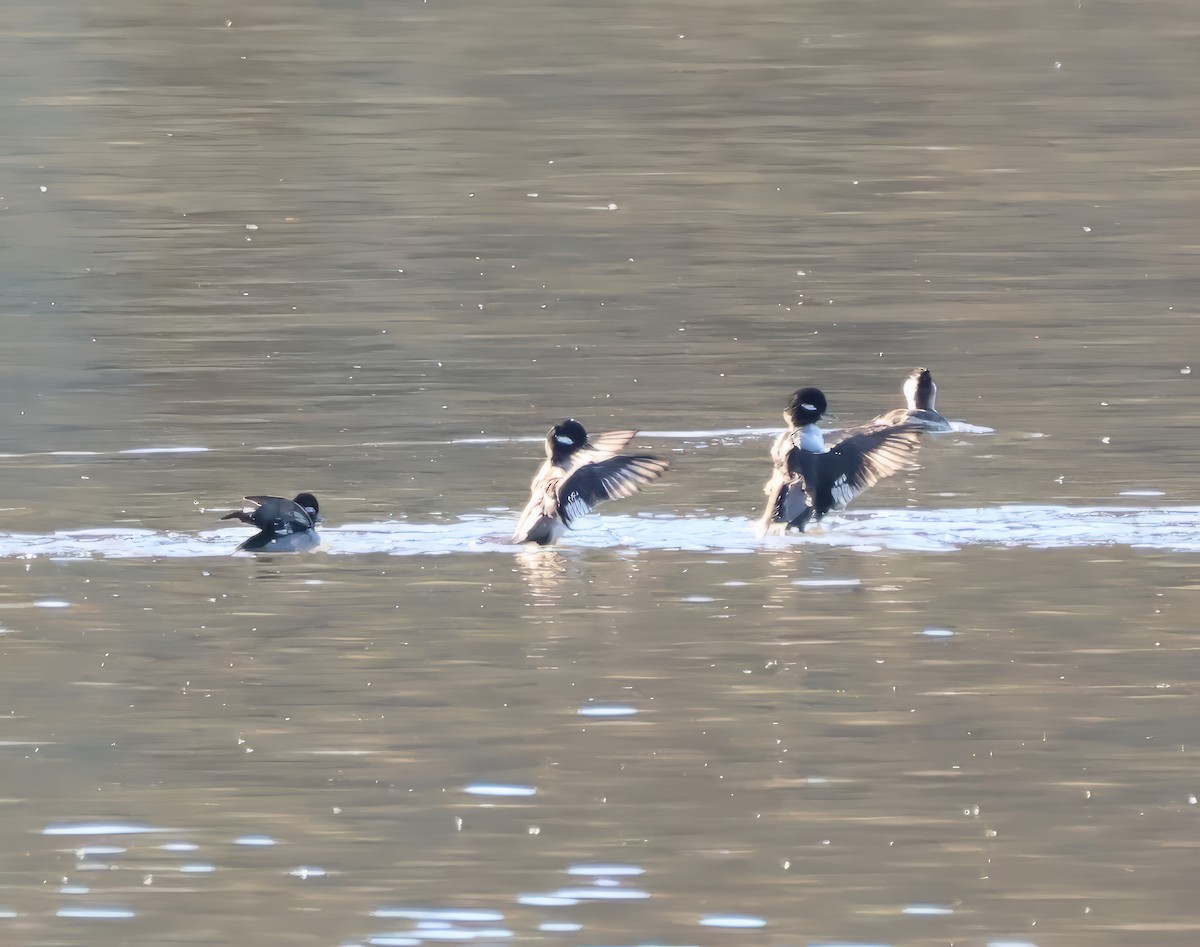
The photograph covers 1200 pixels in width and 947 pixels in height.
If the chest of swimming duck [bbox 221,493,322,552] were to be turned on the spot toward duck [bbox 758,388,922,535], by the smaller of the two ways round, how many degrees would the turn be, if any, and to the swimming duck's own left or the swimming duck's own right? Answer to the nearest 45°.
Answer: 0° — it already faces it

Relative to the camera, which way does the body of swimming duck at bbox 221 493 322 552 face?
to the viewer's right

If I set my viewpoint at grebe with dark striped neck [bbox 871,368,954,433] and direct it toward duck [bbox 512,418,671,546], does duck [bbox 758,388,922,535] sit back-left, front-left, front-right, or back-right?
front-left
